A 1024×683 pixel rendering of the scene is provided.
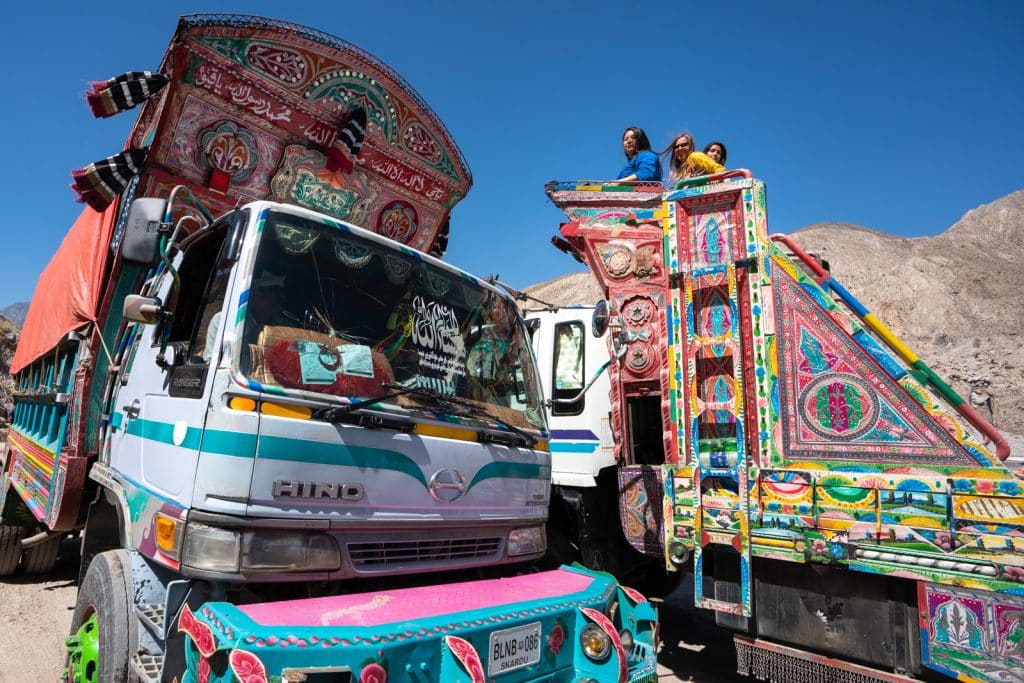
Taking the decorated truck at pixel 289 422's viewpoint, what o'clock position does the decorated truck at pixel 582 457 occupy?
the decorated truck at pixel 582 457 is roughly at 9 o'clock from the decorated truck at pixel 289 422.

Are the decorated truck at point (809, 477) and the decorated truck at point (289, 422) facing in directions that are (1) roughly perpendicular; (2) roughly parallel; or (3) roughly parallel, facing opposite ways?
roughly parallel, facing opposite ways

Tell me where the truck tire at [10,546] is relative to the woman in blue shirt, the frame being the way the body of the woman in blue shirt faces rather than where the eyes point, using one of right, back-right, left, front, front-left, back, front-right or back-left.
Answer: front-right

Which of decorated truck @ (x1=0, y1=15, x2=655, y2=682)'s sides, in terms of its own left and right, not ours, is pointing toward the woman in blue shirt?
left

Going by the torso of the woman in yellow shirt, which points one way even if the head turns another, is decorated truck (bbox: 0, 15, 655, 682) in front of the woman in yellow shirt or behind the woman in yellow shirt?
in front

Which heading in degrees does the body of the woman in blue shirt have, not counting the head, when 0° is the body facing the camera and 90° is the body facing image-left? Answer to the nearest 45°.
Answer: approximately 45°

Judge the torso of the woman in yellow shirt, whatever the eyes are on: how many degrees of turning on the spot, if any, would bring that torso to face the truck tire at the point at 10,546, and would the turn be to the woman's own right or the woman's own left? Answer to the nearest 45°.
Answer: approximately 45° to the woman's own right

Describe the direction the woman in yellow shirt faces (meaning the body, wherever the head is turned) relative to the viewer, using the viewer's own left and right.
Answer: facing the viewer and to the left of the viewer

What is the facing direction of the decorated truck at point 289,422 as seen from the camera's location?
facing the viewer and to the right of the viewer
